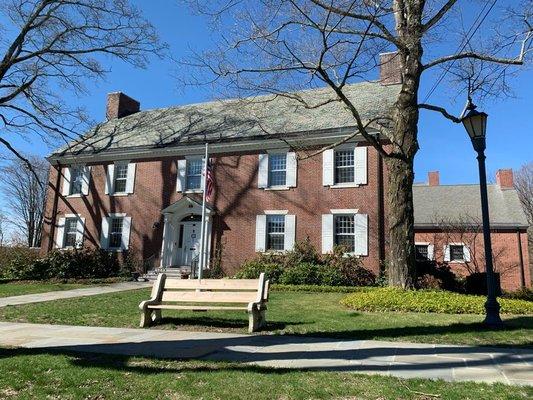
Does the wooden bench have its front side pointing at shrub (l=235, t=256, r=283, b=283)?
no

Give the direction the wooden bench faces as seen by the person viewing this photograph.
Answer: facing the viewer and to the left of the viewer

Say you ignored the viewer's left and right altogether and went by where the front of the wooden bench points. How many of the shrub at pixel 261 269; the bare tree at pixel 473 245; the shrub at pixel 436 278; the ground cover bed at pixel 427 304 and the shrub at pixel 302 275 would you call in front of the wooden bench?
0

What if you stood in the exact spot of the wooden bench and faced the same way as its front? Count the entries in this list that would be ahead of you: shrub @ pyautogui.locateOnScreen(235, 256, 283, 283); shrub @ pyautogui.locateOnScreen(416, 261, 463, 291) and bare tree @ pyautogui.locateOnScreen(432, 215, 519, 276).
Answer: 0

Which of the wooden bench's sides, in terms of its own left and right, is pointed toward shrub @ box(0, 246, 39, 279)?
right

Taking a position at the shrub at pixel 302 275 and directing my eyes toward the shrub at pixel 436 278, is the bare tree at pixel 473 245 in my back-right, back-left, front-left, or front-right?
front-left

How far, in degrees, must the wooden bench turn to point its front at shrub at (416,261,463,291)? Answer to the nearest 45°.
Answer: approximately 180°

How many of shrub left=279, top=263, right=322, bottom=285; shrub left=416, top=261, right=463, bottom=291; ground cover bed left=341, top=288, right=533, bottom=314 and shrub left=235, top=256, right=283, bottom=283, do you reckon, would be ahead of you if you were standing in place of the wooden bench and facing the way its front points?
0

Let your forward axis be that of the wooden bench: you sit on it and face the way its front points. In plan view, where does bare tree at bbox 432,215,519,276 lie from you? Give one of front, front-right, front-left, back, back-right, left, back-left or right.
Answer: back

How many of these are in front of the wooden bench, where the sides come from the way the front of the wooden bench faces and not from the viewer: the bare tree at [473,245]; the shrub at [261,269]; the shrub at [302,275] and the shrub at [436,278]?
0

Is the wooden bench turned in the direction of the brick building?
no

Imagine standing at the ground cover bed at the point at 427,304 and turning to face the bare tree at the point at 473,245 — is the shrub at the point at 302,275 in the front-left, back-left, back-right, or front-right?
front-left

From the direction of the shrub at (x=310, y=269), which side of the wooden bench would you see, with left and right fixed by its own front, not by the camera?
back

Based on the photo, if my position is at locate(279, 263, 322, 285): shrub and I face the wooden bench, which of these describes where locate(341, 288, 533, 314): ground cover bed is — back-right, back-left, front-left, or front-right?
front-left

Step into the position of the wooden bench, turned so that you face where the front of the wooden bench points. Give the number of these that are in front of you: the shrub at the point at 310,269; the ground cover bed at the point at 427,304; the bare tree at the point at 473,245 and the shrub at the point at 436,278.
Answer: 0

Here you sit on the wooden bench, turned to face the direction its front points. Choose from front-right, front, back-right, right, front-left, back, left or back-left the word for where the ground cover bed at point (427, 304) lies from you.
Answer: back-left
